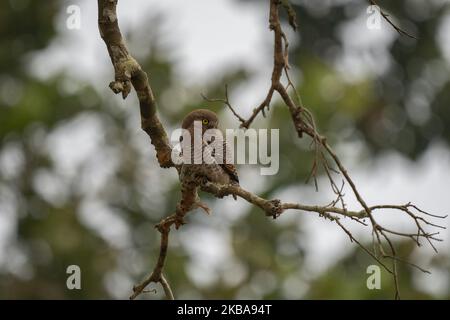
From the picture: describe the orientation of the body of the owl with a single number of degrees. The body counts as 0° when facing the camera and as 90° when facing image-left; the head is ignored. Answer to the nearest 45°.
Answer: approximately 45°
